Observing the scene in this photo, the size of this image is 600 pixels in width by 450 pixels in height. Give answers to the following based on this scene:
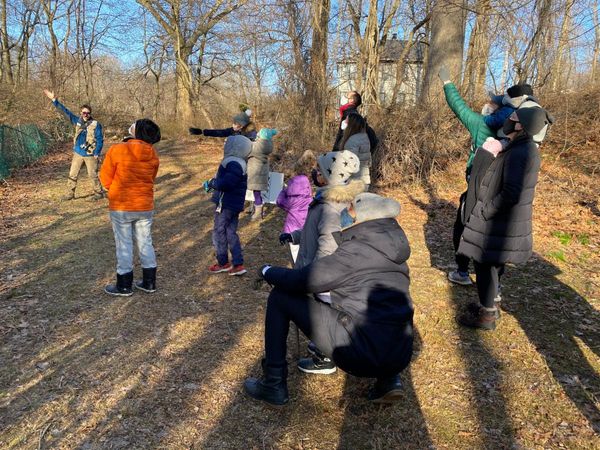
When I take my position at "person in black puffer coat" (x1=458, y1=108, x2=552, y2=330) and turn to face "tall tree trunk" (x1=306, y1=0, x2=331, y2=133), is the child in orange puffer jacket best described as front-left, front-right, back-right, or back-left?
front-left

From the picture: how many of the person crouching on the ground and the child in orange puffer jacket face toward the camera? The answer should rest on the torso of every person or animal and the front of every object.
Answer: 0

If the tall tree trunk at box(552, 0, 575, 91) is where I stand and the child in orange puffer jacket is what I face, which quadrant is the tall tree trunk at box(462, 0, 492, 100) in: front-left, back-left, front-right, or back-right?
front-right

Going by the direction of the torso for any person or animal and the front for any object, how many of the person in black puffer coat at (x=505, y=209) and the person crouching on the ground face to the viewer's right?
0

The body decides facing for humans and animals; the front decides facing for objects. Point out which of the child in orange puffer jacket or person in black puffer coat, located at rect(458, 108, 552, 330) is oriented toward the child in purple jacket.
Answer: the person in black puffer coat

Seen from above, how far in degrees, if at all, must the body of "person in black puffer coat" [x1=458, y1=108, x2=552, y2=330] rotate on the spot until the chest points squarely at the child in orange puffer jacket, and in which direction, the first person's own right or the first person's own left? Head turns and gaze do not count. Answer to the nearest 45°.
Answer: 0° — they already face them

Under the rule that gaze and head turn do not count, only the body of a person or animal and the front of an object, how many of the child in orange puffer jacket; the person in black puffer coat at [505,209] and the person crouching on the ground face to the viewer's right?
0

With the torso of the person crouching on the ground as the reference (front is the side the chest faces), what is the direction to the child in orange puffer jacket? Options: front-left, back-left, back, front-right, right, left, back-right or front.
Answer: front

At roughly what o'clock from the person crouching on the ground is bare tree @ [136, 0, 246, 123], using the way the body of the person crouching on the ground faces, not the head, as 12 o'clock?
The bare tree is roughly at 1 o'clock from the person crouching on the ground.

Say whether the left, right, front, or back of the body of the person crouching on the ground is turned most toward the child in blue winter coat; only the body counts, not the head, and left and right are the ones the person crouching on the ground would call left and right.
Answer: front

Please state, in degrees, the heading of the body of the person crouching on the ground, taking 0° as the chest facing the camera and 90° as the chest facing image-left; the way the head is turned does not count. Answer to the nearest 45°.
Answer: approximately 135°

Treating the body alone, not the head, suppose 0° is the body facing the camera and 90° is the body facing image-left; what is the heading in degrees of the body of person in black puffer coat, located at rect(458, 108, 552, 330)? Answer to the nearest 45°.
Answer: approximately 90°

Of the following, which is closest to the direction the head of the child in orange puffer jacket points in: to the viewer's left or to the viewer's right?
to the viewer's left

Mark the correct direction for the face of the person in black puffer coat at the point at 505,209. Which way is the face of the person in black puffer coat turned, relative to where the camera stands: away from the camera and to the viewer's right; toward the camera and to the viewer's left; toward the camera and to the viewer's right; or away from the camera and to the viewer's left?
toward the camera and to the viewer's left

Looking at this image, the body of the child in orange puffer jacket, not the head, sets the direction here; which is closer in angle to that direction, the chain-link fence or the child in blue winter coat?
the chain-link fence

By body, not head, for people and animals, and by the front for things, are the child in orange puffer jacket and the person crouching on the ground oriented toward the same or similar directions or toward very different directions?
same or similar directions

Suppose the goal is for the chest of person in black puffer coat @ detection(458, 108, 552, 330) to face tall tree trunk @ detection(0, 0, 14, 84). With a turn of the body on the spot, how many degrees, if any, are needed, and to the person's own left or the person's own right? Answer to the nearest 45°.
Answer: approximately 45° to the person's own right

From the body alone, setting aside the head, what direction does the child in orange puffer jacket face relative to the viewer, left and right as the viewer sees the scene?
facing away from the viewer and to the left of the viewer
